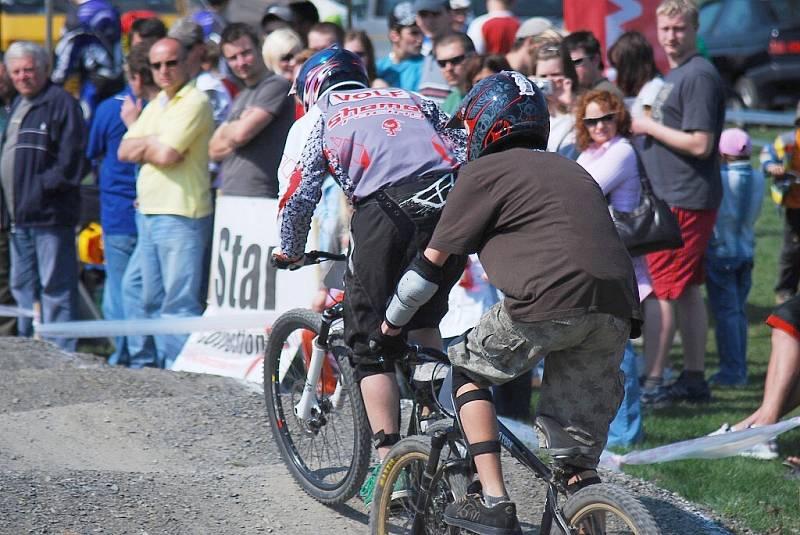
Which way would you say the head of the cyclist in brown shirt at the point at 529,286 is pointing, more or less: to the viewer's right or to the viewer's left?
to the viewer's left

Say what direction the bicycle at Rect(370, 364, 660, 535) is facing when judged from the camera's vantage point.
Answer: facing away from the viewer and to the left of the viewer

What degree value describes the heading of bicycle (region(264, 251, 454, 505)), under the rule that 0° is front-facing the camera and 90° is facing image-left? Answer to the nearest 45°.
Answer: approximately 135°

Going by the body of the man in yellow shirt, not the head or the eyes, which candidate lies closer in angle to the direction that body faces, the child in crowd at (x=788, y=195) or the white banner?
the white banner

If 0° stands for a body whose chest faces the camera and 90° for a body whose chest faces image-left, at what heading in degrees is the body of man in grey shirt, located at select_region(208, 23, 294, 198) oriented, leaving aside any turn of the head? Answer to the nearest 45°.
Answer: approximately 45°

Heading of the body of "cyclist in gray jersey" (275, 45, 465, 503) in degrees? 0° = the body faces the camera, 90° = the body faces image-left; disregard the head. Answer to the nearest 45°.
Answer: approximately 135°

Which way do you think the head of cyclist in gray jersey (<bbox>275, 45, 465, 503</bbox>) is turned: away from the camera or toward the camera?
away from the camera

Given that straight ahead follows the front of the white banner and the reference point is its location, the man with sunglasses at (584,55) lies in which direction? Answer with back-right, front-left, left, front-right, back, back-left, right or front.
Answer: left

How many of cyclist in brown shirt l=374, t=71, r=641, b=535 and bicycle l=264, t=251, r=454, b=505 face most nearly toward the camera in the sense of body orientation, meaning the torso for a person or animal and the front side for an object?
0
